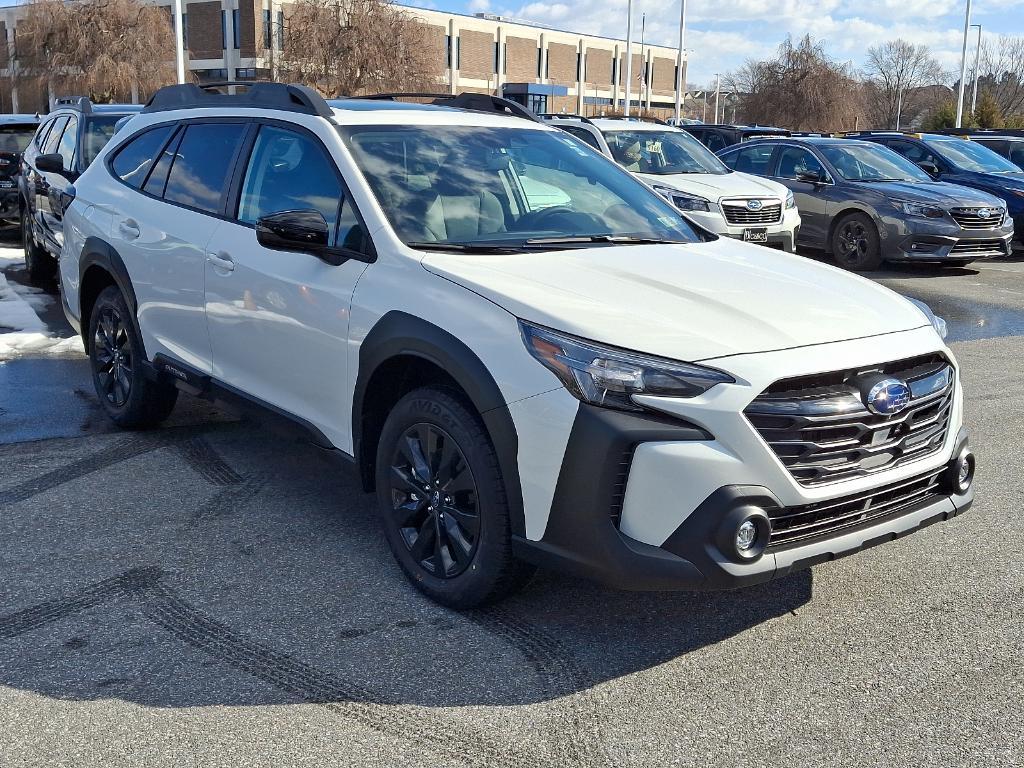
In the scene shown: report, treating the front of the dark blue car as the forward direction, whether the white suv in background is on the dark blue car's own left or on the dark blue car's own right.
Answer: on the dark blue car's own right

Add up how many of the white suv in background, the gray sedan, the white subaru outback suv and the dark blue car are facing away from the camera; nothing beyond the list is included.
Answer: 0

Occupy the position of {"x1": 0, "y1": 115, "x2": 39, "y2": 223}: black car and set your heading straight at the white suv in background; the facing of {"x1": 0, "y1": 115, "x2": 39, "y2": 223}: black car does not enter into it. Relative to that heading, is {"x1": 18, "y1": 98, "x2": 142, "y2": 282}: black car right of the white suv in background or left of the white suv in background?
right

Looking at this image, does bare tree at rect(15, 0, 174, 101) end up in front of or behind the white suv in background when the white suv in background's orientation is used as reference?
behind

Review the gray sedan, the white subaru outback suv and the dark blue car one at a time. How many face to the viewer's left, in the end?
0

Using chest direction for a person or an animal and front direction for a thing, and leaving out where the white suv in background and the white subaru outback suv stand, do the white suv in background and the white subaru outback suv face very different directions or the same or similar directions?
same or similar directions

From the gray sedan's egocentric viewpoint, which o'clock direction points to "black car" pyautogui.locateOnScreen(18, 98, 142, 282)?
The black car is roughly at 3 o'clock from the gray sedan.

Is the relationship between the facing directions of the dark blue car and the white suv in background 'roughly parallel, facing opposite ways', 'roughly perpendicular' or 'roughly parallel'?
roughly parallel

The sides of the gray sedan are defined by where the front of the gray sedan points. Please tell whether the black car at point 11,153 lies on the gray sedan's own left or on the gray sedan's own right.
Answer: on the gray sedan's own right

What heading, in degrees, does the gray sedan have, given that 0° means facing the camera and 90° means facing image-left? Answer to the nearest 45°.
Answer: approximately 315°

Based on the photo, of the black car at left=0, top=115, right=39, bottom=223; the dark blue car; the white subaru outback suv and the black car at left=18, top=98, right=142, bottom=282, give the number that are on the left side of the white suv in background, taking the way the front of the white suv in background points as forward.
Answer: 1

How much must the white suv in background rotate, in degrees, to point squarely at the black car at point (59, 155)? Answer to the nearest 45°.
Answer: approximately 90° to its right

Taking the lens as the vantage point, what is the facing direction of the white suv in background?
facing the viewer and to the right of the viewer

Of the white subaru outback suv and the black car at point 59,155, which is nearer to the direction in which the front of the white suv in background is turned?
the white subaru outback suv

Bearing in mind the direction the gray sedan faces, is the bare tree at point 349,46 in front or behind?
behind

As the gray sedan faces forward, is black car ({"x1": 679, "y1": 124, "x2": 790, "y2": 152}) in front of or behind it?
behind
